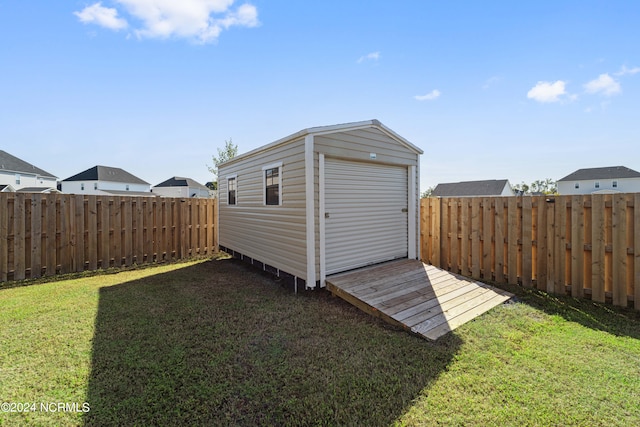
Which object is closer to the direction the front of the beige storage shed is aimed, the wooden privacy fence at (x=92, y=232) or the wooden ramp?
the wooden ramp

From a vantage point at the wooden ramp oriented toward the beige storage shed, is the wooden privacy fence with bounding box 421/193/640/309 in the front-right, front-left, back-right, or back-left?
back-right

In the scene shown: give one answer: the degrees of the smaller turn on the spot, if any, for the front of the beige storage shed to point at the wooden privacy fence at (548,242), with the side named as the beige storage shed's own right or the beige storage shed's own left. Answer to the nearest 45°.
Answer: approximately 45° to the beige storage shed's own left

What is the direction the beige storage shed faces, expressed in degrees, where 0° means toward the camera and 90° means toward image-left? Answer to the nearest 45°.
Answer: approximately 315°

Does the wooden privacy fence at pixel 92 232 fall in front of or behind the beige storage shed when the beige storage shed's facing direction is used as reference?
behind

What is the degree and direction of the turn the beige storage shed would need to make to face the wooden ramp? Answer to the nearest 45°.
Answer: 0° — it already faces it
